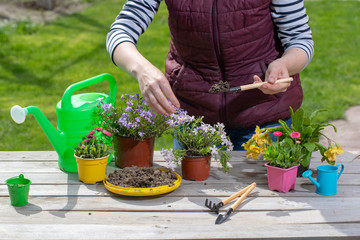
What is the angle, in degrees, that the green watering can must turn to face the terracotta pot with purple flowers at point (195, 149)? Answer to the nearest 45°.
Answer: approximately 135° to its left

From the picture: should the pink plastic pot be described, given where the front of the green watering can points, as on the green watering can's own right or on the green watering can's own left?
on the green watering can's own left

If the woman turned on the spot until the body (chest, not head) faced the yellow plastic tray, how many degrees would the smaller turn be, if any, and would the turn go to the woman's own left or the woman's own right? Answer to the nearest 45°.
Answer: approximately 45° to the woman's own right

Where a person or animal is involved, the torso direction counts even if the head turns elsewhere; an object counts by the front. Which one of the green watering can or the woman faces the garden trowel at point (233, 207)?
the woman

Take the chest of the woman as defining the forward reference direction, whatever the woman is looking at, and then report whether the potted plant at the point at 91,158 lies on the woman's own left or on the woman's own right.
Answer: on the woman's own right

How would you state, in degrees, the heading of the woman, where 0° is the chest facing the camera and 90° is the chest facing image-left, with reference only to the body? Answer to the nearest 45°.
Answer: approximately 0°
